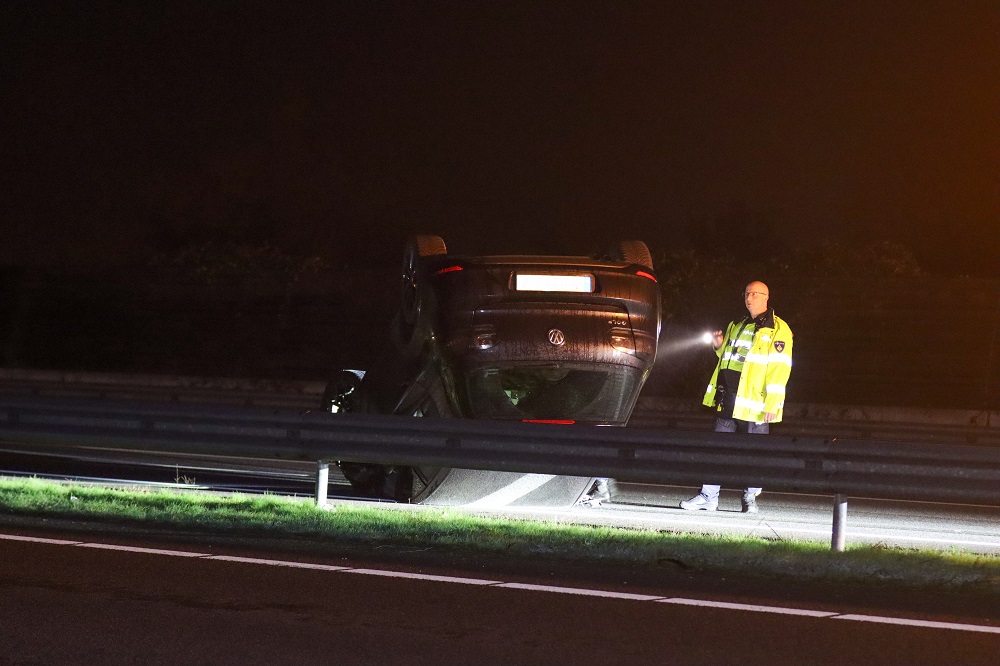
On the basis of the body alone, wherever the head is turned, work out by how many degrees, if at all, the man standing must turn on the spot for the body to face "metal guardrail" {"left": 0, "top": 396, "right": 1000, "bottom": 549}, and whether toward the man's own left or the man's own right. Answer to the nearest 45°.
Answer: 0° — they already face it

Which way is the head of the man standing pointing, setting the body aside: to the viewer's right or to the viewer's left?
to the viewer's left

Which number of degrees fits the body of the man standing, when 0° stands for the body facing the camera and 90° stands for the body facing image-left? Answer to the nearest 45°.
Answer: approximately 45°

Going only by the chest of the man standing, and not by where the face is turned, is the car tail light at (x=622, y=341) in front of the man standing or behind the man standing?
in front
